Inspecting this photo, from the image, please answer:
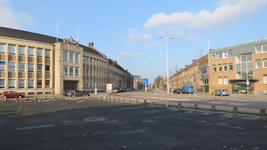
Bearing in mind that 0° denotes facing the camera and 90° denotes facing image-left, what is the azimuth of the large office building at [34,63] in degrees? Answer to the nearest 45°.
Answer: approximately 315°
